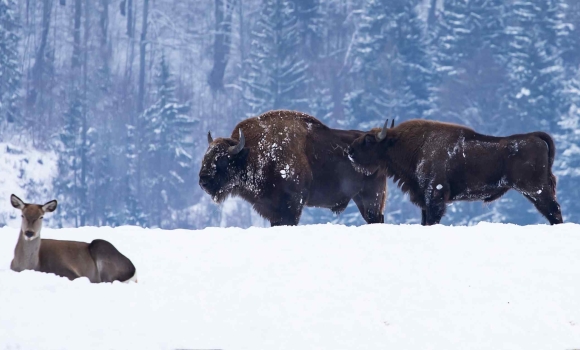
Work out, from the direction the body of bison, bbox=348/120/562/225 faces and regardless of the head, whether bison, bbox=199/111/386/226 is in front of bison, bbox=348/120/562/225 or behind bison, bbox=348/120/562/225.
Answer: in front

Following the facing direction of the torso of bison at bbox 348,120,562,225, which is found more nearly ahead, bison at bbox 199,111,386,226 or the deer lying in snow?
the bison

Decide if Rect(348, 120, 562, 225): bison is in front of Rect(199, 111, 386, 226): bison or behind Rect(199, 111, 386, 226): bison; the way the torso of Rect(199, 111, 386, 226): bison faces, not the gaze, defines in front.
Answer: behind

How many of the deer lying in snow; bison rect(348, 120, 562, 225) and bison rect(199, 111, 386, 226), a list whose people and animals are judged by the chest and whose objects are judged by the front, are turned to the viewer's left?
3

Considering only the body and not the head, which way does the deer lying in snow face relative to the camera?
to the viewer's left

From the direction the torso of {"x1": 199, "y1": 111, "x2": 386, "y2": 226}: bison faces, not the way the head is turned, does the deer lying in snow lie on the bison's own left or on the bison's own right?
on the bison's own left

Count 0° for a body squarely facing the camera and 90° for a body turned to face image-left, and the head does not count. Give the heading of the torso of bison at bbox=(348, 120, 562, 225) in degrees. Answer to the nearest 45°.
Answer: approximately 90°

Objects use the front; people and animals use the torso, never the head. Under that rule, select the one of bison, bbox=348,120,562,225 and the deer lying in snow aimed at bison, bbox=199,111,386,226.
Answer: bison, bbox=348,120,562,225

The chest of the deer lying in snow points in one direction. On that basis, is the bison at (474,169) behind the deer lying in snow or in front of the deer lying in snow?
behind

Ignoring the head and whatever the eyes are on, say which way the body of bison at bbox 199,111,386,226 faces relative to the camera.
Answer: to the viewer's left
